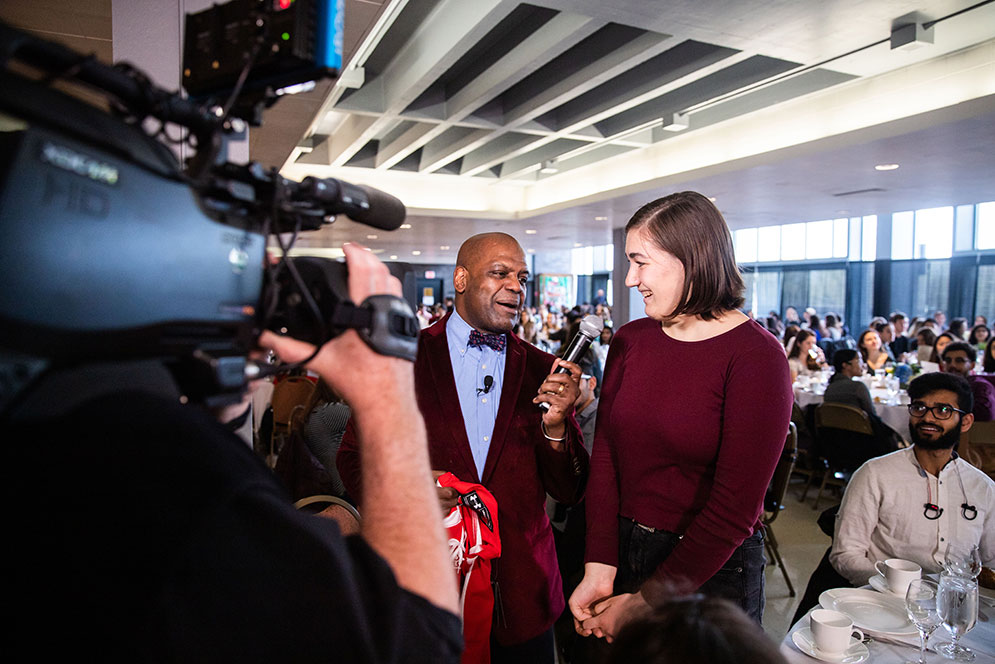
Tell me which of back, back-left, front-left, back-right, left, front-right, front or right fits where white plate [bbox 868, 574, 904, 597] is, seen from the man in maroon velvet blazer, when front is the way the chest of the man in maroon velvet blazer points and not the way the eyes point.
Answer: front-left

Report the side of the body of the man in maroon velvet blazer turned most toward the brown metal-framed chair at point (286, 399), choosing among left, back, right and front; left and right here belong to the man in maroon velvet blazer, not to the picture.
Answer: back

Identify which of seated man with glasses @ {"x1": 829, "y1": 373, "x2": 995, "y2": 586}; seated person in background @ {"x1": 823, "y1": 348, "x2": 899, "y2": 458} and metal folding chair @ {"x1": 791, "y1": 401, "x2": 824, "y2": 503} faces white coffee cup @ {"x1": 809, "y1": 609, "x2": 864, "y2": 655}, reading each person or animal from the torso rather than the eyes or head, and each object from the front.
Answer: the seated man with glasses

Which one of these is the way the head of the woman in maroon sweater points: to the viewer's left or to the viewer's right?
to the viewer's left

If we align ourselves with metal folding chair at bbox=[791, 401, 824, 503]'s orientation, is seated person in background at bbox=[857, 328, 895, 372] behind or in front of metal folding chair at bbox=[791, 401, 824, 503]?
in front

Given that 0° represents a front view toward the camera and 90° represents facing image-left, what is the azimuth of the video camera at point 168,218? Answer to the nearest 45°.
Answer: approximately 225°

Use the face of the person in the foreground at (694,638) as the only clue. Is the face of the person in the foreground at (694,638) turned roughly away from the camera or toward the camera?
away from the camera

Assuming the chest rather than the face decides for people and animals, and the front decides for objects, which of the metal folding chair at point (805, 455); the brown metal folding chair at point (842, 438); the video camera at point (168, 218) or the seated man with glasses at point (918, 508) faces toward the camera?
the seated man with glasses

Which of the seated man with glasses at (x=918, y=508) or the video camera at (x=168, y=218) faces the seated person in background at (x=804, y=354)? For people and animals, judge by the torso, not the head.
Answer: the video camera

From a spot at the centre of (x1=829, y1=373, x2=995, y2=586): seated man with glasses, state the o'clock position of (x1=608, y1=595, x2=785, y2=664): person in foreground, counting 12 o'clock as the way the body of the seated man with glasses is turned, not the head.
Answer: The person in foreground is roughly at 12 o'clock from the seated man with glasses.

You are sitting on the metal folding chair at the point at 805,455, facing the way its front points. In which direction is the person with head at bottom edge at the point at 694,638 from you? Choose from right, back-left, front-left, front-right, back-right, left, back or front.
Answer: back-right

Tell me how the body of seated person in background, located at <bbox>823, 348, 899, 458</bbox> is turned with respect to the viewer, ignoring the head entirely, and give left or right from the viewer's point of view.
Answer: facing away from the viewer and to the right of the viewer
